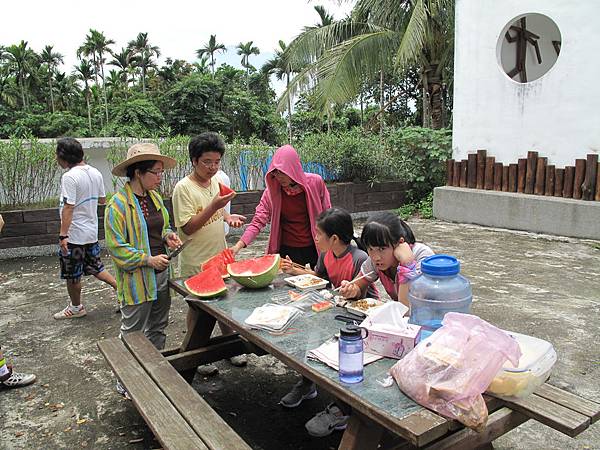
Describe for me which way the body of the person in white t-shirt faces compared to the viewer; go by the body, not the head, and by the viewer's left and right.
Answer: facing away from the viewer and to the left of the viewer

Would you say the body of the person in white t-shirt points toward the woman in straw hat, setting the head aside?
no

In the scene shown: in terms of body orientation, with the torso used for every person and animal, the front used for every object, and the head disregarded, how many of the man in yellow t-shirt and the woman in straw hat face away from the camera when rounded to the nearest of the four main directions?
0

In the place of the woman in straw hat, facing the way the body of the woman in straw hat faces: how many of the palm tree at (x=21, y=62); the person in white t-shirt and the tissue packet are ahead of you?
1

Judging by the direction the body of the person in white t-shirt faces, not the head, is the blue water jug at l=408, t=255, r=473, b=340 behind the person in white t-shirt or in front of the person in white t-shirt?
behind

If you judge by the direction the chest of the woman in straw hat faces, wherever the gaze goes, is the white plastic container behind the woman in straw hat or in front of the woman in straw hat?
in front

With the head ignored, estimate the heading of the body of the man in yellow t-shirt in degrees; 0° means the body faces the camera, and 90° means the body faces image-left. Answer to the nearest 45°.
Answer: approximately 315°

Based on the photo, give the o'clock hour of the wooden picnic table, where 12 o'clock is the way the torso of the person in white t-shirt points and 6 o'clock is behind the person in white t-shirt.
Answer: The wooden picnic table is roughly at 7 o'clock from the person in white t-shirt.

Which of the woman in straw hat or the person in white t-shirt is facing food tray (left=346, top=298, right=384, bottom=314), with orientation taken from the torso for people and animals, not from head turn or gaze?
the woman in straw hat

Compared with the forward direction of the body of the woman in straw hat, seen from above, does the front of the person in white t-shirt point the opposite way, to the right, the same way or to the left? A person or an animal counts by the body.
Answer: the opposite way

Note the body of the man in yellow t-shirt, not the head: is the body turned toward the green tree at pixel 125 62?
no

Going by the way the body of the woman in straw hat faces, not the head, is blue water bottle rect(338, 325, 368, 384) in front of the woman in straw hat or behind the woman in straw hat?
in front

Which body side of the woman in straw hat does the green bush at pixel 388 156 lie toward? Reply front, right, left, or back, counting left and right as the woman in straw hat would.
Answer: left

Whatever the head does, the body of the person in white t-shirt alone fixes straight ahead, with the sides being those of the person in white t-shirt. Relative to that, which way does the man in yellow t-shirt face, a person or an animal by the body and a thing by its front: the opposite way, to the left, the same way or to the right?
the opposite way

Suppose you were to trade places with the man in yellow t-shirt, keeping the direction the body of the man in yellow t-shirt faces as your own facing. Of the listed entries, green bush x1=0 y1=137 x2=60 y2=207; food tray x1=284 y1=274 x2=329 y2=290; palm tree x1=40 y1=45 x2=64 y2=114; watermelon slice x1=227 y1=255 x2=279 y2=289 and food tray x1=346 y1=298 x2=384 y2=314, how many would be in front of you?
3

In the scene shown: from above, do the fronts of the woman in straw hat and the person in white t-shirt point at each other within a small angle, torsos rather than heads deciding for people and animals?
no

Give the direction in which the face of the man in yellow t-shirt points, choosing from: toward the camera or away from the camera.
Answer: toward the camera

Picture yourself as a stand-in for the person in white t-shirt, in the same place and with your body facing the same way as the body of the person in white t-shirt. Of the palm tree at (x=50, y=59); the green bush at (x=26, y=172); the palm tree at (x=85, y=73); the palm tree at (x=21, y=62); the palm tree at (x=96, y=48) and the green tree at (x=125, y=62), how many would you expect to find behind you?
0

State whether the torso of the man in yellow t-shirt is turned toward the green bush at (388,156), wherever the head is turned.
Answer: no

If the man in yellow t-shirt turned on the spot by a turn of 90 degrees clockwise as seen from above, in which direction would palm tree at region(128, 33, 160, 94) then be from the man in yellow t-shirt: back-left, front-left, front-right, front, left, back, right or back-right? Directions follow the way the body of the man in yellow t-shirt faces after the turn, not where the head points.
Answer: back-right
